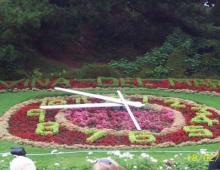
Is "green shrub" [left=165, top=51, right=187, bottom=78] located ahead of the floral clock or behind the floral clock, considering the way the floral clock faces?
behind

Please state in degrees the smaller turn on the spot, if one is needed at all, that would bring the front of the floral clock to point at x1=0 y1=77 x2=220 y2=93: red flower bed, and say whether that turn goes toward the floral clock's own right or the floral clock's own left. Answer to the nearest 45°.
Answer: approximately 180°

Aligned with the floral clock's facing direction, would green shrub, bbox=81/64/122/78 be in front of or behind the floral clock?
behind

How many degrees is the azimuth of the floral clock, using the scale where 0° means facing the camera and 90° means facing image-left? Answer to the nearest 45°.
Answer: approximately 0°
